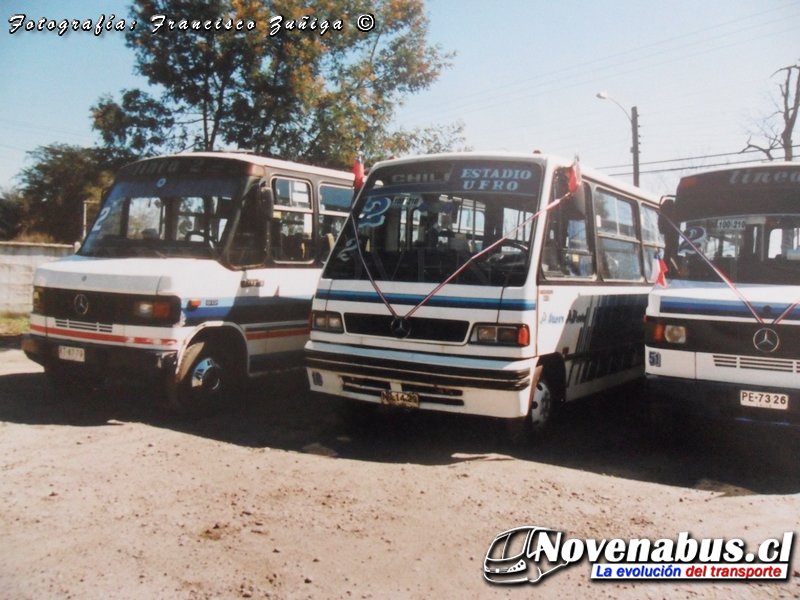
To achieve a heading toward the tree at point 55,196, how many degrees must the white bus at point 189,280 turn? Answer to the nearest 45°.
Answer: approximately 135° to its right

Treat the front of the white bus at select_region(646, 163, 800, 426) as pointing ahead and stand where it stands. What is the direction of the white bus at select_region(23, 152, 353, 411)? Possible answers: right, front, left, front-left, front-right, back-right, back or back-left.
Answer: right

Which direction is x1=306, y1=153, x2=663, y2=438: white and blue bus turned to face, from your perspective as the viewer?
facing the viewer and to the left of the viewer

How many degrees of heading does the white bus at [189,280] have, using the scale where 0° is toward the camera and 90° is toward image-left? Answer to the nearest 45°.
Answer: approximately 45°

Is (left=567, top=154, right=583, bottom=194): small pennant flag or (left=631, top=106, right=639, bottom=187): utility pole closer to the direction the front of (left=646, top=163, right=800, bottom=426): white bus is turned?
the small pennant flag

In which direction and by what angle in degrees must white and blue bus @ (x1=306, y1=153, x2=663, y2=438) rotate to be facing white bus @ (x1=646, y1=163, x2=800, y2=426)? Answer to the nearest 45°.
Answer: approximately 135° to its left

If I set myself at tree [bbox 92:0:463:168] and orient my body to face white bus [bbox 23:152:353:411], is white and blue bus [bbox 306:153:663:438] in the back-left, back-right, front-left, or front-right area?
front-left

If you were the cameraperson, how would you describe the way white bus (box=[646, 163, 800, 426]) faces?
facing the viewer

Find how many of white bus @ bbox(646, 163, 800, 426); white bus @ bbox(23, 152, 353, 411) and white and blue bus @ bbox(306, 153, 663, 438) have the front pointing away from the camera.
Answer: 0

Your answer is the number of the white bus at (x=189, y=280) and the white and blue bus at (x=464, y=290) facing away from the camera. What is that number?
0

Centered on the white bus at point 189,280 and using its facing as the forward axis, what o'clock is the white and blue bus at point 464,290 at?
The white and blue bus is roughly at 9 o'clock from the white bus.

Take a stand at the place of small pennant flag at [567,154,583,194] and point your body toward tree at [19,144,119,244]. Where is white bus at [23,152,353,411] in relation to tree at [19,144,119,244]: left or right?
left

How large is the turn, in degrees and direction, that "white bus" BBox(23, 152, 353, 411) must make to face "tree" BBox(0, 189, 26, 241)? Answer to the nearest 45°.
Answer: approximately 135° to its right
